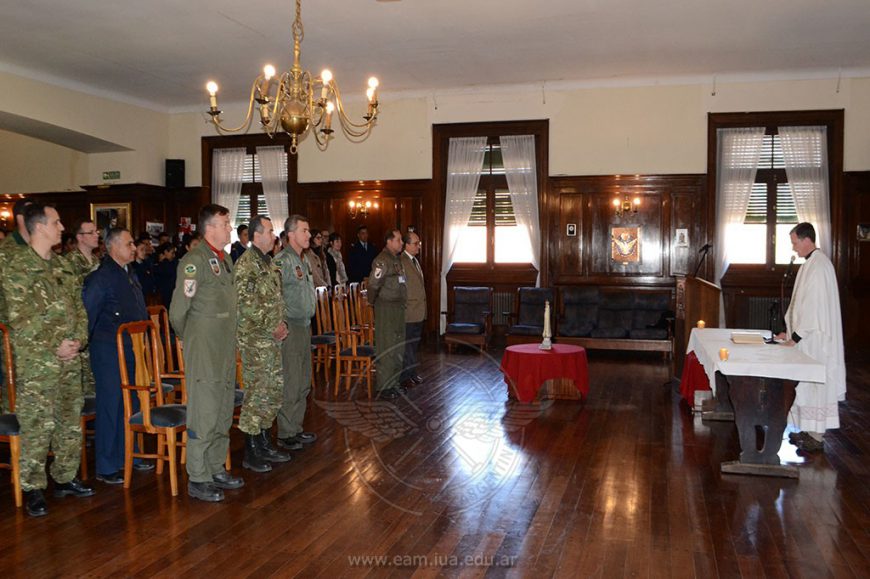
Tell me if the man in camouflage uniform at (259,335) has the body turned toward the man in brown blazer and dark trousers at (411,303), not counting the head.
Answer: no

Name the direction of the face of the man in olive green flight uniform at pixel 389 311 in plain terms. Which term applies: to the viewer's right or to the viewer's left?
to the viewer's right

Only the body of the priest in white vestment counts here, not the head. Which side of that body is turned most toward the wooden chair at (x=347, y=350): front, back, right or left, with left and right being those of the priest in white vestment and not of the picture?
front

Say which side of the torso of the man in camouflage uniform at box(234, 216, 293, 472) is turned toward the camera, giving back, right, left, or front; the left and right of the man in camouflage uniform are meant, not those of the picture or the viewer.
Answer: right

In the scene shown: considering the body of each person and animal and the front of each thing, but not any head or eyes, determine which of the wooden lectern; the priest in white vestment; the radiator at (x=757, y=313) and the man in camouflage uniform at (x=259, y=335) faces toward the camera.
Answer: the radiator

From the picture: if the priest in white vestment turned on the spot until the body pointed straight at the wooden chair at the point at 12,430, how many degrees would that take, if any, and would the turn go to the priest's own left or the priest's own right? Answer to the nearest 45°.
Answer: approximately 45° to the priest's own left

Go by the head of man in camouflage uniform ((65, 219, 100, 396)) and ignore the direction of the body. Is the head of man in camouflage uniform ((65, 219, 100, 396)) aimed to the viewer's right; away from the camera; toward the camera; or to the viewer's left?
to the viewer's right

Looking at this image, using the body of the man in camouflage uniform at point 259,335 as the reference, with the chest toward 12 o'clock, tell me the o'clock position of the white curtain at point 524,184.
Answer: The white curtain is roughly at 10 o'clock from the man in camouflage uniform.

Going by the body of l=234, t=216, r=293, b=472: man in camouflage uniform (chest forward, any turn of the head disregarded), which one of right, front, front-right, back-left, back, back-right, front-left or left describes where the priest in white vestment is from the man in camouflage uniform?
front

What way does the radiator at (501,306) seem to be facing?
toward the camera

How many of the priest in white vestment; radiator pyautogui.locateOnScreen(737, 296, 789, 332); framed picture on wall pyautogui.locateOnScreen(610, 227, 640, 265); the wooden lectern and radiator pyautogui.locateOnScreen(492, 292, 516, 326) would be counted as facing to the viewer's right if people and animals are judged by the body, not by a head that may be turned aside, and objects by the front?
0

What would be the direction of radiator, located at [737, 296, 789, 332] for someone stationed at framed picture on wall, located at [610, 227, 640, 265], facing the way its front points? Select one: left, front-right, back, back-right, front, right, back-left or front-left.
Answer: left

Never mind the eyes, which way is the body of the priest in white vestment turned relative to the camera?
to the viewer's left

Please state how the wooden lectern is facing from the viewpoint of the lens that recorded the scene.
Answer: facing to the left of the viewer

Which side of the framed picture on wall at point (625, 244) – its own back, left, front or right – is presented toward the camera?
front

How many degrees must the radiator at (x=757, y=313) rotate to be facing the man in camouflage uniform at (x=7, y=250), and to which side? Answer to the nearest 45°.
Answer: approximately 45° to its right
